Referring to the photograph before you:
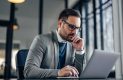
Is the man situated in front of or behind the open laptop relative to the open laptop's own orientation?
in front

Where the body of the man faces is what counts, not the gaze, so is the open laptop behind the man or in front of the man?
in front

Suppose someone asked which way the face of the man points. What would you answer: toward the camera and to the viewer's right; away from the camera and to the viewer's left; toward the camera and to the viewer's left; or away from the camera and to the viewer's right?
toward the camera and to the viewer's right

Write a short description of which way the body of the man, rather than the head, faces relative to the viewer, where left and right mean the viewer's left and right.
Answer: facing the viewer and to the right of the viewer

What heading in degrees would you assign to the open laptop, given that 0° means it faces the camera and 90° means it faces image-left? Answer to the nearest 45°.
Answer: approximately 135°

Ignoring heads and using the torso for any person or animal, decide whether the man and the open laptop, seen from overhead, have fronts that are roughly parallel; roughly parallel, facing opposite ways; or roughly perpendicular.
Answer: roughly parallel, facing opposite ways
